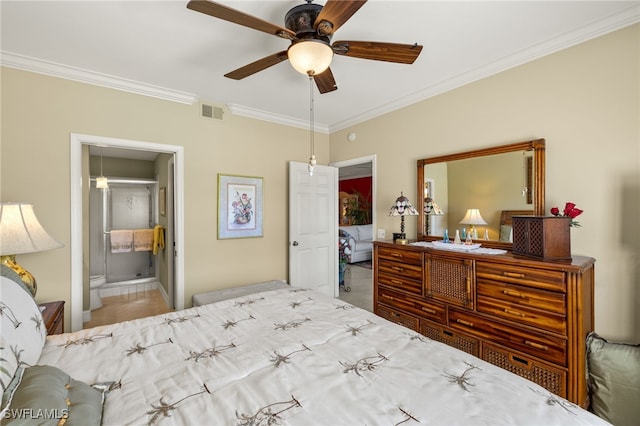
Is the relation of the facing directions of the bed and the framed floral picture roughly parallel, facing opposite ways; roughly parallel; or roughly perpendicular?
roughly perpendicular

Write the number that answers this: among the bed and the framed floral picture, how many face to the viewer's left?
0

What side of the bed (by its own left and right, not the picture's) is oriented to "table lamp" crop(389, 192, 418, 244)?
front

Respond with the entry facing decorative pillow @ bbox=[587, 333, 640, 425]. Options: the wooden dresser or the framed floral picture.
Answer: the framed floral picture

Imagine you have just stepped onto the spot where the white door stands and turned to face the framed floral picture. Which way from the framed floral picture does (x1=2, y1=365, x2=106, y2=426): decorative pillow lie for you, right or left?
left

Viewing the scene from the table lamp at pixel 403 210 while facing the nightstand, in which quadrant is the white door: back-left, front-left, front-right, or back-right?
front-right

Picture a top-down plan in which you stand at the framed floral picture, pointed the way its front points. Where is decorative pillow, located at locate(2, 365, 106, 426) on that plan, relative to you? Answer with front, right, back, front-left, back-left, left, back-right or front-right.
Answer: front-right

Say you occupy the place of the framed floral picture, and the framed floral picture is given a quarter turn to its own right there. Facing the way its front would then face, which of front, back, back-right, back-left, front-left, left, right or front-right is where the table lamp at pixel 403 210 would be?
left

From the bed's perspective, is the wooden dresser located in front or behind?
in front

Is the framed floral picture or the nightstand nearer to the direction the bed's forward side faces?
the framed floral picture

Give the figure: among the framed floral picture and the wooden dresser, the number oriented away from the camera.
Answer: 0

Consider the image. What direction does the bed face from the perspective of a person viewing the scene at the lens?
facing away from the viewer and to the right of the viewer

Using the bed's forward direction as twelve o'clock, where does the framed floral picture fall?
The framed floral picture is roughly at 10 o'clock from the bed.

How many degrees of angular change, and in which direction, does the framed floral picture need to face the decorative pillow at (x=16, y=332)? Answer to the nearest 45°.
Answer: approximately 45° to its right

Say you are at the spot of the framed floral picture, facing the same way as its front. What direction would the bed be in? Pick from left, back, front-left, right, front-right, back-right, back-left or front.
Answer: front-right

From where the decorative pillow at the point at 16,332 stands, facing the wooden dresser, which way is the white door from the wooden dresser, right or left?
left

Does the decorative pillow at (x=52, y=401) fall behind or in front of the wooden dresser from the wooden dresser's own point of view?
in front
